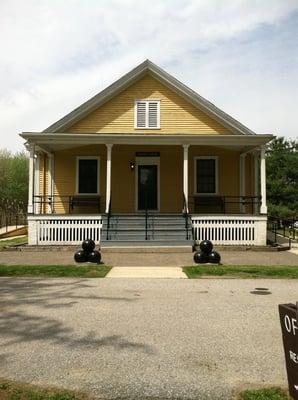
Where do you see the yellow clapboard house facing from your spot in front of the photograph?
facing the viewer

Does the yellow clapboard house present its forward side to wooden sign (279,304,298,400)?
yes

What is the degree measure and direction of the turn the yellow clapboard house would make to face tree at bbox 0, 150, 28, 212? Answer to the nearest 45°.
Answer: approximately 135° to its right

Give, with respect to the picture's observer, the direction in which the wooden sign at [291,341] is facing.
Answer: facing the viewer and to the left of the viewer

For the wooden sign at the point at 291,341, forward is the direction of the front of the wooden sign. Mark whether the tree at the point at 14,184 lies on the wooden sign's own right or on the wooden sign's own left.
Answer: on the wooden sign's own right

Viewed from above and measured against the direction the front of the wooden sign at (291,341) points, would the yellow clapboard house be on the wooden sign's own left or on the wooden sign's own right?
on the wooden sign's own right

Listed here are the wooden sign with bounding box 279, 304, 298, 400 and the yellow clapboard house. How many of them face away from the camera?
0
